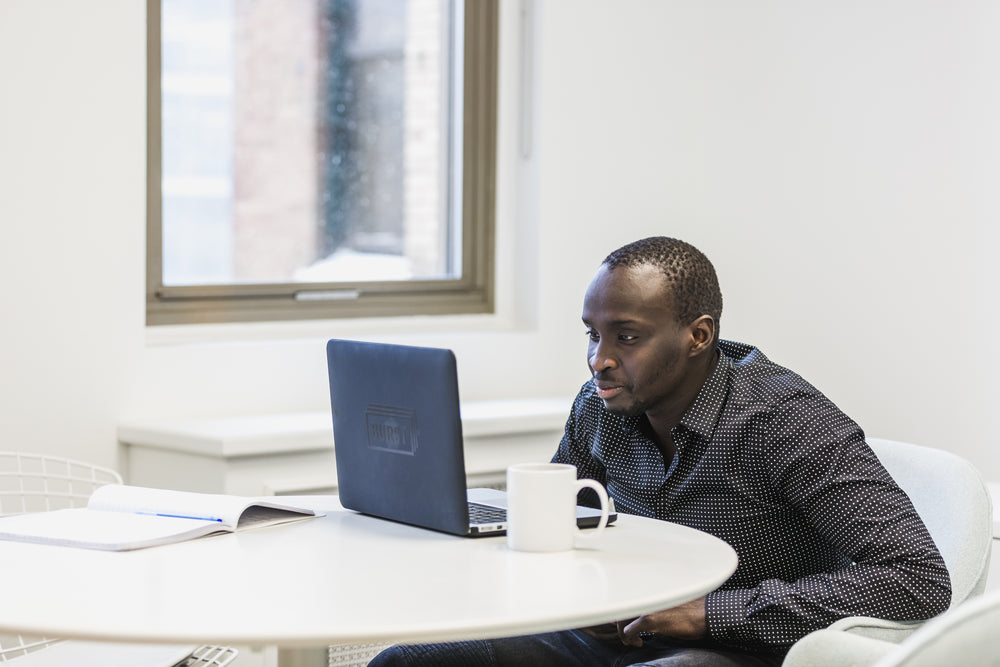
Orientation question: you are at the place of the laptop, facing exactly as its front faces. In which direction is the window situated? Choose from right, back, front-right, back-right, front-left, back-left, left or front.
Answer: front-left

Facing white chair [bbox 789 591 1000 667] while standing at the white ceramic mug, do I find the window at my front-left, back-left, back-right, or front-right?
back-left

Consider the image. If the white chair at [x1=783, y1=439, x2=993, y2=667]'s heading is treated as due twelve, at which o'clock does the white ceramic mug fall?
The white ceramic mug is roughly at 12 o'clock from the white chair.

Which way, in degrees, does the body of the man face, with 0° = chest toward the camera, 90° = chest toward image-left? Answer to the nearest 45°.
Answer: approximately 45°

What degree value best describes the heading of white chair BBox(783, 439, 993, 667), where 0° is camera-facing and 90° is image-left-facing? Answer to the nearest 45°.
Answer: approximately 45°

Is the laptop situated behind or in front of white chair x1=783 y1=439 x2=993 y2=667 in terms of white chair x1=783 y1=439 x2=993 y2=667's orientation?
in front

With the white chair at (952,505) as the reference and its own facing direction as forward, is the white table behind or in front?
in front

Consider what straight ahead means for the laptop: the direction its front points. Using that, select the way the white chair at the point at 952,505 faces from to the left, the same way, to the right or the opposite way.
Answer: the opposite way

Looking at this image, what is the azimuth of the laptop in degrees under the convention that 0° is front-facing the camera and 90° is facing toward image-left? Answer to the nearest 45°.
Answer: approximately 225°

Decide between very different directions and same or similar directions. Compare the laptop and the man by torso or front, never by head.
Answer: very different directions
